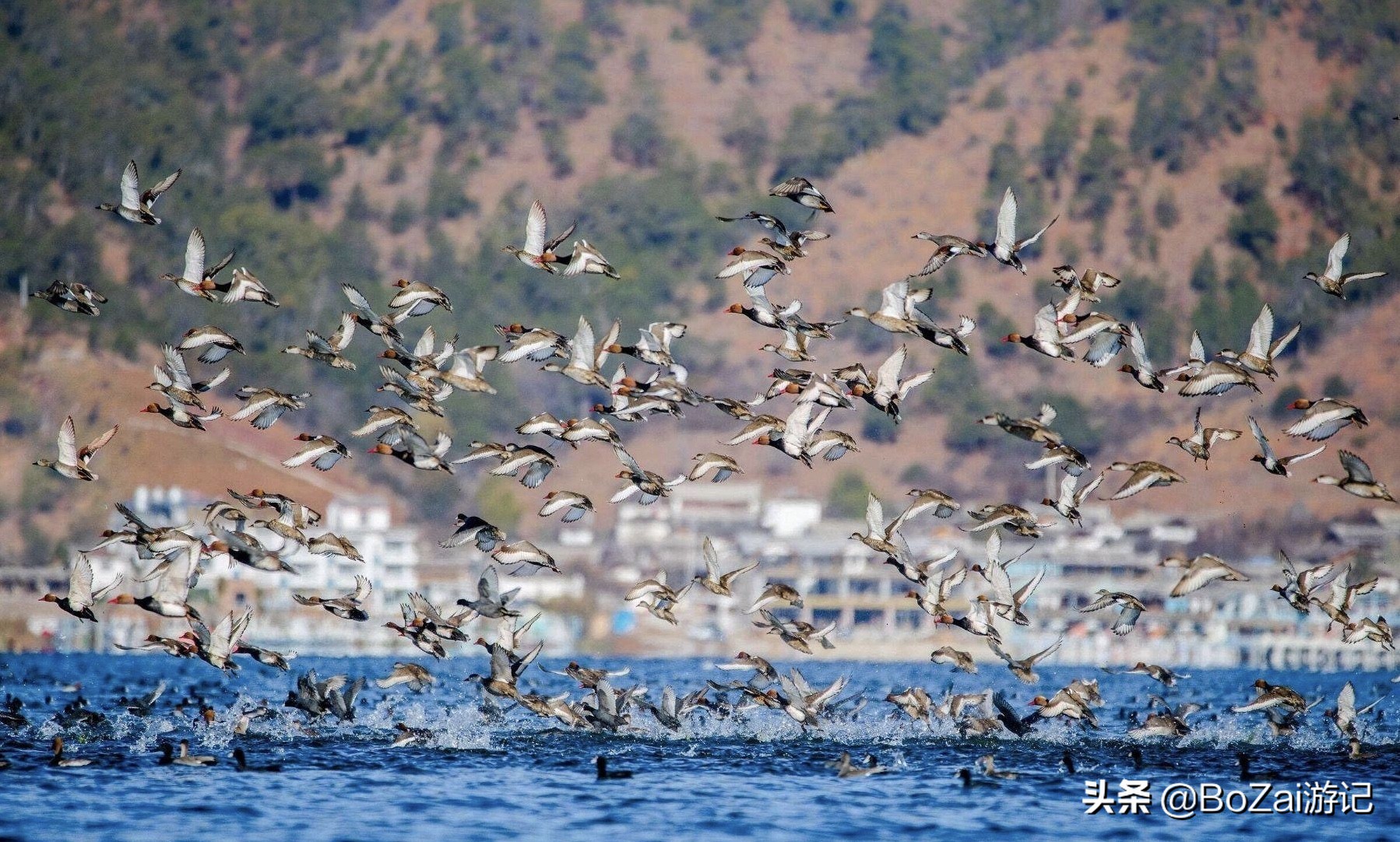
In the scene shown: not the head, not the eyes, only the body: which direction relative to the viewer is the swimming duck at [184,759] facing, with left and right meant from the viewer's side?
facing to the left of the viewer

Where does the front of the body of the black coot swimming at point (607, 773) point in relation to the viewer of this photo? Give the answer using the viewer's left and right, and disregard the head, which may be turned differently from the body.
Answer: facing to the left of the viewer

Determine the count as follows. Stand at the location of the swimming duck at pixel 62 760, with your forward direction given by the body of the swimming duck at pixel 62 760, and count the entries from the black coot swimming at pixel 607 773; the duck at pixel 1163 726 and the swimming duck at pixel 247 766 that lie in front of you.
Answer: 0

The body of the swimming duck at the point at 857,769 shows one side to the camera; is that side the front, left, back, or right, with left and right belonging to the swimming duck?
left

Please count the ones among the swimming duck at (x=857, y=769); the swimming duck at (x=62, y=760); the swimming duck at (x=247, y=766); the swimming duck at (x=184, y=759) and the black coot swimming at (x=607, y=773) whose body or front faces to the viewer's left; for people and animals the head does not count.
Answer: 5

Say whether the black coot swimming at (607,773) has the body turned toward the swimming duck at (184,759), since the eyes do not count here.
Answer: yes

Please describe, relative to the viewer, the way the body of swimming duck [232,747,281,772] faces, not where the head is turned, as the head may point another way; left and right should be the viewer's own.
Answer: facing to the left of the viewer

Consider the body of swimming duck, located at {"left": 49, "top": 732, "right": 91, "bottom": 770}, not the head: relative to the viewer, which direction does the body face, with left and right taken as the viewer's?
facing to the left of the viewer

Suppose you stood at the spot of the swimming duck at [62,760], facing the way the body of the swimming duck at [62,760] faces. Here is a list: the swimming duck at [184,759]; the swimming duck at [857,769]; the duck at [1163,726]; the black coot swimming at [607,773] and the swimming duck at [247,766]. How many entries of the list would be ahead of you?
0

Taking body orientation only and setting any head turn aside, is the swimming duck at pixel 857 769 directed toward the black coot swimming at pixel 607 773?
yes

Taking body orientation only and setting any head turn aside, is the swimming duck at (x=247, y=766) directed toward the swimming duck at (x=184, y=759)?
yes

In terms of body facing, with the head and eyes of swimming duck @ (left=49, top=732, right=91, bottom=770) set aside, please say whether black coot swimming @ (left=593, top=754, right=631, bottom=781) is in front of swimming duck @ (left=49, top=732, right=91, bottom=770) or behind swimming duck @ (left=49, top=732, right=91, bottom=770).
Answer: behind

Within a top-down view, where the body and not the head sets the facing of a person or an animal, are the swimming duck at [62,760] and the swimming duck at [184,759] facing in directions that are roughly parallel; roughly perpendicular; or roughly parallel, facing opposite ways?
roughly parallel

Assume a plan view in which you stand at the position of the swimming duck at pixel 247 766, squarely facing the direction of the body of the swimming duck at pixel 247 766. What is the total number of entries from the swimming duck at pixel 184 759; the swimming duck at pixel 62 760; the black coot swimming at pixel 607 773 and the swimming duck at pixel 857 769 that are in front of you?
2

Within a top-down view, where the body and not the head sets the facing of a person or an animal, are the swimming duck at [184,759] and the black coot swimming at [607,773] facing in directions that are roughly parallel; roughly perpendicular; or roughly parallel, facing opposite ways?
roughly parallel

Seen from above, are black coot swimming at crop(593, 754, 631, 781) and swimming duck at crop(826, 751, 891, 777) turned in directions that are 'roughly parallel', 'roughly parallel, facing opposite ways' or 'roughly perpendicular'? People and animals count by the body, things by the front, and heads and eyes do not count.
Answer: roughly parallel

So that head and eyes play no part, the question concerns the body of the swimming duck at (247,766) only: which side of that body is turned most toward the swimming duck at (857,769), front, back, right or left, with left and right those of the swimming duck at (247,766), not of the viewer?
back

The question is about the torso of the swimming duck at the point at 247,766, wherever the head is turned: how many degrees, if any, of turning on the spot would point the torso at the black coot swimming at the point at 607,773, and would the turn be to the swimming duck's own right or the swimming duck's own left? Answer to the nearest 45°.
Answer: approximately 180°

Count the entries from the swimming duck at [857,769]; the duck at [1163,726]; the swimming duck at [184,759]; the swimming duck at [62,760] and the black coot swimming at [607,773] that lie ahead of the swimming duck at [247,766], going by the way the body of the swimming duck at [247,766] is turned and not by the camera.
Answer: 2
